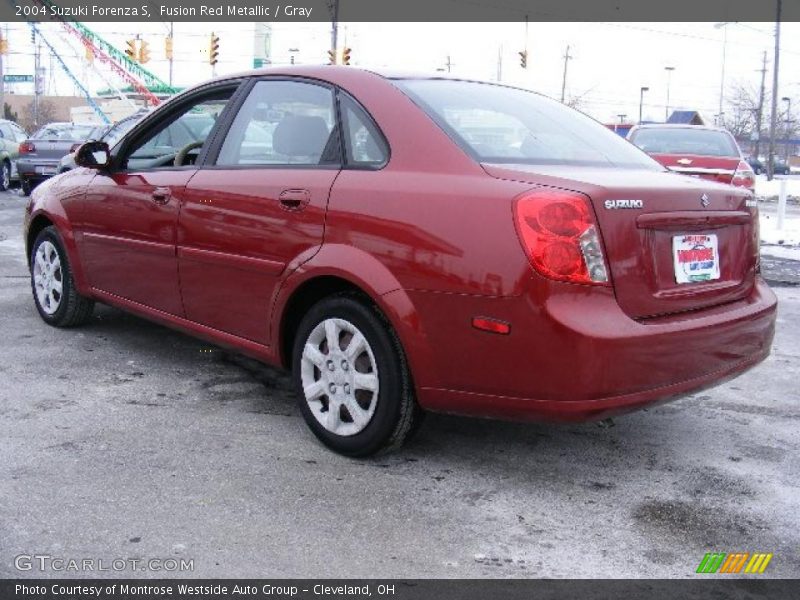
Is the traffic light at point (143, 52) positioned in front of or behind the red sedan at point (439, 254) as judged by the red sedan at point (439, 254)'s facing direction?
in front

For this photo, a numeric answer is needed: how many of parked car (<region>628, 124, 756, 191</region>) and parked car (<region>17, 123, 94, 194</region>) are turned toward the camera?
0

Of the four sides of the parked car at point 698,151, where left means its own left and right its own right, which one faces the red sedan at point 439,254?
back

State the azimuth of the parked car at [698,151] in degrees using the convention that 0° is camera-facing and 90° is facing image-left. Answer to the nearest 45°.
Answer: approximately 180°

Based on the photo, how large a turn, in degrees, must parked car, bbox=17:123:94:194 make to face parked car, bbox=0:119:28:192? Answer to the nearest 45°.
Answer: approximately 45° to its left

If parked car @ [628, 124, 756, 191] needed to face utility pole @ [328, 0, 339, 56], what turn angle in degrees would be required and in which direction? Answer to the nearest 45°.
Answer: approximately 45° to its left

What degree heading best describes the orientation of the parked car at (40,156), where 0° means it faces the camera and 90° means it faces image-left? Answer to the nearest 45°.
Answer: approximately 225°

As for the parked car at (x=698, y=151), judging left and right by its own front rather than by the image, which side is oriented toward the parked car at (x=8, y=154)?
left

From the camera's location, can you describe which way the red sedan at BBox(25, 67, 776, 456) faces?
facing away from the viewer and to the left of the viewer

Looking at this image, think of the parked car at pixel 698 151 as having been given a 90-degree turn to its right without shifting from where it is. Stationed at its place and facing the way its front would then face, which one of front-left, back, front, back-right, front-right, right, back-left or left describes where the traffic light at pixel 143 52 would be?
back-left

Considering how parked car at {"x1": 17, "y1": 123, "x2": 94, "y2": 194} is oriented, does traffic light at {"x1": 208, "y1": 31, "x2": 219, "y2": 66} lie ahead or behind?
ahead

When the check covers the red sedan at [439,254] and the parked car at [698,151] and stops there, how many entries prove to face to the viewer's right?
0
